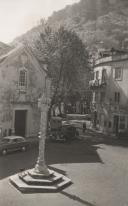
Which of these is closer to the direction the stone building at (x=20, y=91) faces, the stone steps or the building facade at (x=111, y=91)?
the stone steps

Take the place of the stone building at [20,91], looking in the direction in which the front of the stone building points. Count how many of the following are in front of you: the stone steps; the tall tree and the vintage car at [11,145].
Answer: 2

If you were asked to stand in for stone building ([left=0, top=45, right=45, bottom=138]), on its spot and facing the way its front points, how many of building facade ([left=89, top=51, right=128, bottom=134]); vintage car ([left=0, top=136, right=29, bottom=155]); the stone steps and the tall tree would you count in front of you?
2

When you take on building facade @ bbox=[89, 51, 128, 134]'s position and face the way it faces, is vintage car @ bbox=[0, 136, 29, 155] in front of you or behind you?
in front

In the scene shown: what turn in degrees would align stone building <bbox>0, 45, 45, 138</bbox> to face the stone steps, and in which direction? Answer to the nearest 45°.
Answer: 0° — it already faces it

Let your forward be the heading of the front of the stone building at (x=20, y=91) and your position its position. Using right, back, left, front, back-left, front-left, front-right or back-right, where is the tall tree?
back-left

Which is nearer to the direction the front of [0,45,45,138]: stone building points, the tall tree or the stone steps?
the stone steps

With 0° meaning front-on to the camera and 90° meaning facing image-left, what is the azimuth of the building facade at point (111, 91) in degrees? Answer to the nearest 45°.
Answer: approximately 45°

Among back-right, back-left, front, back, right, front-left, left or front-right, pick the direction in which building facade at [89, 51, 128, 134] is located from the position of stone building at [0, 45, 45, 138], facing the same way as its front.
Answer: back-left

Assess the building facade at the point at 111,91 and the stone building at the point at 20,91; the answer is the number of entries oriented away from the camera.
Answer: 0

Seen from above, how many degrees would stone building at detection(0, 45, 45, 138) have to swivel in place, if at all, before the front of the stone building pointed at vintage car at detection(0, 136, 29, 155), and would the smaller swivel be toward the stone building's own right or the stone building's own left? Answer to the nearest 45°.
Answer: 0° — it already faces it
